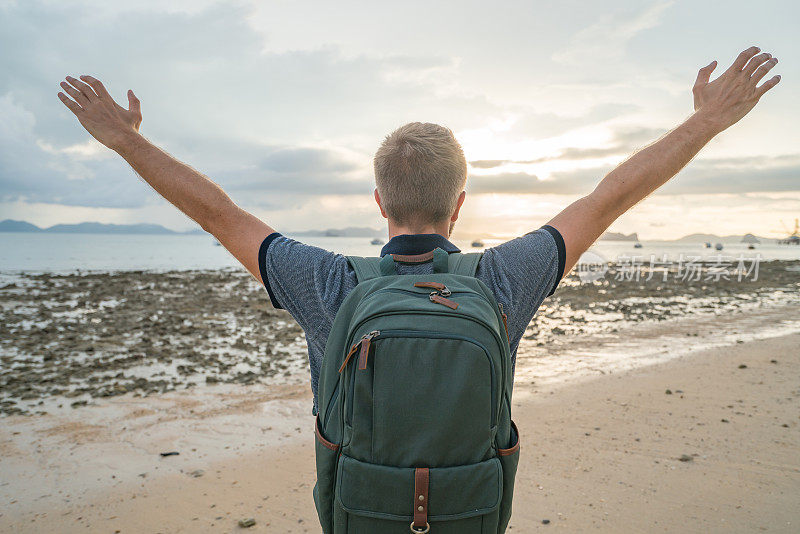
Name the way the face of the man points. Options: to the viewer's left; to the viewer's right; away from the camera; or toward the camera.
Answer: away from the camera

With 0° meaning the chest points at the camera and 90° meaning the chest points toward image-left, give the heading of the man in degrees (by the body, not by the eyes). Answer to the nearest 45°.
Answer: approximately 180°
